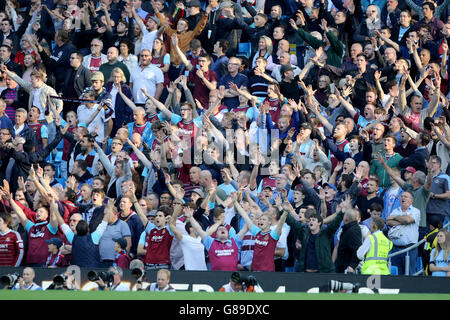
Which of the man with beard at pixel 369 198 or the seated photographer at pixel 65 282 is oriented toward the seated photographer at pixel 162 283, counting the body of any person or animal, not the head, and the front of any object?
the man with beard

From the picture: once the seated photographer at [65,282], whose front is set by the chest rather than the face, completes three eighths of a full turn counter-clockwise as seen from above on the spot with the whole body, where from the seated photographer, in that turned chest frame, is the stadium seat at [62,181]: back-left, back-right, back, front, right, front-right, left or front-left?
left

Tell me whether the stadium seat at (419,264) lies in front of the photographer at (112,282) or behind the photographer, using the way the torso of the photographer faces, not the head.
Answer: behind

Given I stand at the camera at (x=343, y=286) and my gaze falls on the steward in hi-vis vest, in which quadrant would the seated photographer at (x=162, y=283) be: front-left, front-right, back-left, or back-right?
back-left

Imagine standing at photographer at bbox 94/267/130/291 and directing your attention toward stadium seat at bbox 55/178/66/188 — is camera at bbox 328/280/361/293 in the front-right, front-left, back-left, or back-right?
back-right

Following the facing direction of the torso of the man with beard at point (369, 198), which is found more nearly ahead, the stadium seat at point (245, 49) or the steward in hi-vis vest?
the steward in hi-vis vest
